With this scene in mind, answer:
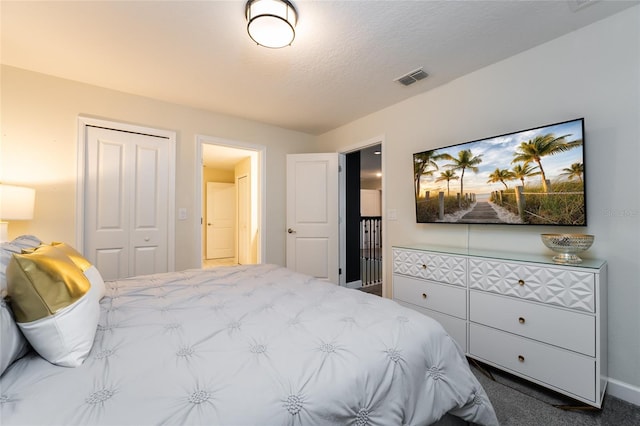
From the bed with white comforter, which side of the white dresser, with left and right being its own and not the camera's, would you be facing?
front

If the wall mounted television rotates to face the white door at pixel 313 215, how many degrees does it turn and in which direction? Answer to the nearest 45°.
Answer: approximately 45° to its right

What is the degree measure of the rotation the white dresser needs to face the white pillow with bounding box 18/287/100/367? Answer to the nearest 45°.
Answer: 0° — it already faces it

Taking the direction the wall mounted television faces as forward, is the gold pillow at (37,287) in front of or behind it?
in front

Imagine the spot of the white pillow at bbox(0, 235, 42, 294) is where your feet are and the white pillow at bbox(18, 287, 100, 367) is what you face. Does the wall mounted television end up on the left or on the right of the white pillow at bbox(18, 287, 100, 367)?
left

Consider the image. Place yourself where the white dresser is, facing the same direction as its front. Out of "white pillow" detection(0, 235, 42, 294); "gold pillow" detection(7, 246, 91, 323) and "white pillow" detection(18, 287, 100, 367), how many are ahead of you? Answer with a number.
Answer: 3

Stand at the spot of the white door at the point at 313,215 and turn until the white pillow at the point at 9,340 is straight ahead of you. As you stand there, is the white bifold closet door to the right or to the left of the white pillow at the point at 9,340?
right

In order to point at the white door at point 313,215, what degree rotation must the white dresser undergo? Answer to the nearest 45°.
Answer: approximately 45° to its right

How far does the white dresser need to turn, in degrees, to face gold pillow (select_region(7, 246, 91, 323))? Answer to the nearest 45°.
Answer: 0° — it already faces it

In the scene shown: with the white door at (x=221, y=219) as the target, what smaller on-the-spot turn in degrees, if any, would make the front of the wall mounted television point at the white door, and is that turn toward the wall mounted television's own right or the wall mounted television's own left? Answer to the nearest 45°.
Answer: approximately 45° to the wall mounted television's own right

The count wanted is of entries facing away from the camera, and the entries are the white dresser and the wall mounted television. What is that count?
0

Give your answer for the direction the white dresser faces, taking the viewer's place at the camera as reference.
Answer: facing the viewer and to the left of the viewer
